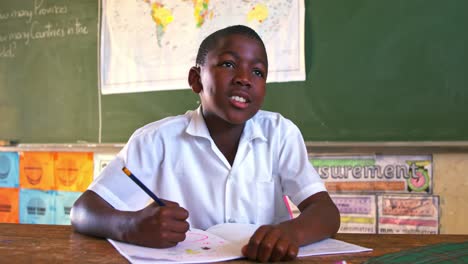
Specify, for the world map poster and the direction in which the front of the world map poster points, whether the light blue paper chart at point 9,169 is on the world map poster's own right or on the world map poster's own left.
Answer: on the world map poster's own right

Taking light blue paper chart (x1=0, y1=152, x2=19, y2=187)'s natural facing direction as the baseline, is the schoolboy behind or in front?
in front

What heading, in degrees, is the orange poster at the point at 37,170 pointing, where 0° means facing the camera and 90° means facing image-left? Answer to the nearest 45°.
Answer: approximately 0°

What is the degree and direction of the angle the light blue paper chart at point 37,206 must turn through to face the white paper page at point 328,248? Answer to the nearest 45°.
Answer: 0° — it already faces it

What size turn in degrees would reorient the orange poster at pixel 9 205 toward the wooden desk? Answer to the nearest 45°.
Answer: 0° — it already faces it

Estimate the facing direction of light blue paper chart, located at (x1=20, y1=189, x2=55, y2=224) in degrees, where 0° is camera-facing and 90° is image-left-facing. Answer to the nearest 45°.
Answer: approximately 0°

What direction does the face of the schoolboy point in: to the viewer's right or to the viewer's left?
to the viewer's right

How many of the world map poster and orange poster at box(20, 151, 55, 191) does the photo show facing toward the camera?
2

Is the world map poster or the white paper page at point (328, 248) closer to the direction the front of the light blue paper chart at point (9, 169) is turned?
the white paper page

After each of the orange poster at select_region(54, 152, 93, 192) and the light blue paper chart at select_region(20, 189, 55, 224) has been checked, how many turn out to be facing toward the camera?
2
